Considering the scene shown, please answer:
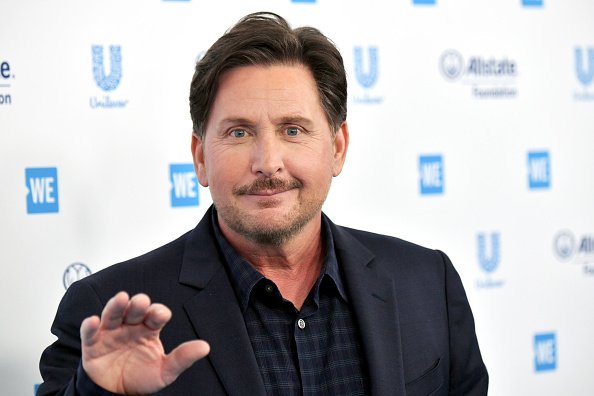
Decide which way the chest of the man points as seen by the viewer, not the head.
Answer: toward the camera

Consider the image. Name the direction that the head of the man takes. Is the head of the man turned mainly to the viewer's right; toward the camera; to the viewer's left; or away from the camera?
toward the camera
